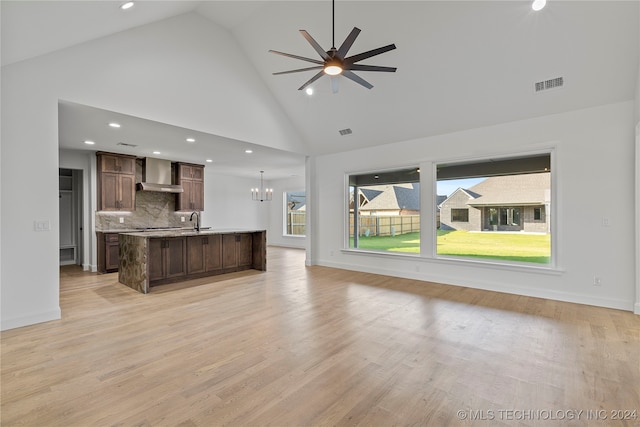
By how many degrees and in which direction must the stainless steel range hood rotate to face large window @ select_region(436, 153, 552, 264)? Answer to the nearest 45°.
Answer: approximately 45° to its left

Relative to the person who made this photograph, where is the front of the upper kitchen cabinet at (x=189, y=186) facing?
facing the viewer and to the right of the viewer

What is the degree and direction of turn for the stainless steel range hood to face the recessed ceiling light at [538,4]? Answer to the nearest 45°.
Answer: approximately 45° to its left

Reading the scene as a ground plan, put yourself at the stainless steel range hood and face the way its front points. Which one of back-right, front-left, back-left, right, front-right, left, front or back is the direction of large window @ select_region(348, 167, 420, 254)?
front-left

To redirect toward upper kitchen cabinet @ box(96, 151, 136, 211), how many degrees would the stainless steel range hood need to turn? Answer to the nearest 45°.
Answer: approximately 90° to its right

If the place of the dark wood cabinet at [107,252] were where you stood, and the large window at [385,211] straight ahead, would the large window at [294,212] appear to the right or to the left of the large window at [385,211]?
left

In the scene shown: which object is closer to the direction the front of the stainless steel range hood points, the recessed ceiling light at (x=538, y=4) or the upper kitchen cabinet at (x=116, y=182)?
the recessed ceiling light

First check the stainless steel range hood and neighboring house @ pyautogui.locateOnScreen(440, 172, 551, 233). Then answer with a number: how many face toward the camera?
2
